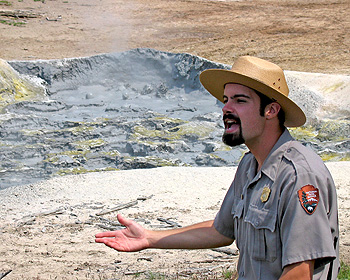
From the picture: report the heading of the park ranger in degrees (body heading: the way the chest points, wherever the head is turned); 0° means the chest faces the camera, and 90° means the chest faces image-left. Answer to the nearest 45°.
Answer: approximately 45°
